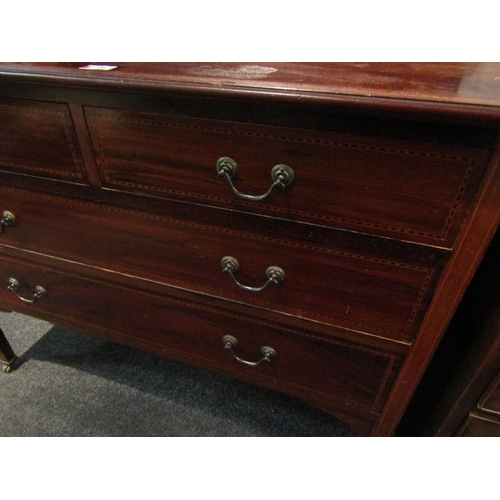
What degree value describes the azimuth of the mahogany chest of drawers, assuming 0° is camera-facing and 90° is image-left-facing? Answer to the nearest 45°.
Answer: approximately 45°
